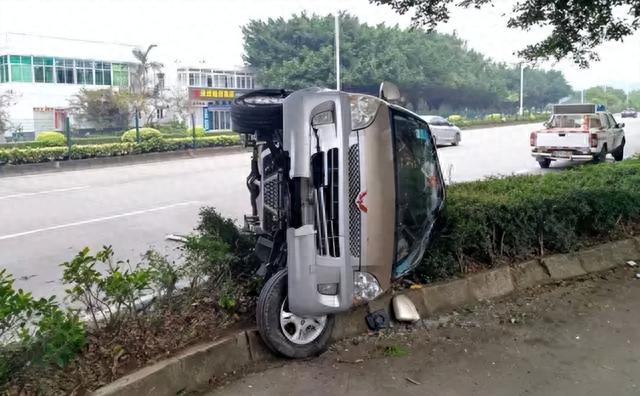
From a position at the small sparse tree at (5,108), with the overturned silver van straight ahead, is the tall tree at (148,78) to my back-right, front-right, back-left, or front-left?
back-left

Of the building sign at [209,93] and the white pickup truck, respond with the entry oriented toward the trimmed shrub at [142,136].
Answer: the building sign

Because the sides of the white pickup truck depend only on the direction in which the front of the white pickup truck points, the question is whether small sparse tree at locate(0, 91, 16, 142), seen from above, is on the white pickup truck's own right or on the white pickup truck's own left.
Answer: on the white pickup truck's own left

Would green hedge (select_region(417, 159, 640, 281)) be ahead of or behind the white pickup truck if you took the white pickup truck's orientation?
behind

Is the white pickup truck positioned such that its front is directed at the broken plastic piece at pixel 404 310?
no

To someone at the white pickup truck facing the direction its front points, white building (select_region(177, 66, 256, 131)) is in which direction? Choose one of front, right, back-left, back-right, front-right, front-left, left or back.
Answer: left

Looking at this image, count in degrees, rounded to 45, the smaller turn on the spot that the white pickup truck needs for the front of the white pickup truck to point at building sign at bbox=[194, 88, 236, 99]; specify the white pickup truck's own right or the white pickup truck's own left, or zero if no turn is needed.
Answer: approximately 90° to the white pickup truck's own left

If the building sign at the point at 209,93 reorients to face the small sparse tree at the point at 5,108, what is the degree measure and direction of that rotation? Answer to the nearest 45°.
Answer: approximately 45° to its right

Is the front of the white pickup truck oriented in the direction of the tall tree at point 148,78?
no

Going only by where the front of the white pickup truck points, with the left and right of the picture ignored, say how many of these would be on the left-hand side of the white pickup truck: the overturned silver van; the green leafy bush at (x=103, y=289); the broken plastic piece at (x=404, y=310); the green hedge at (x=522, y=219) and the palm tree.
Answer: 1

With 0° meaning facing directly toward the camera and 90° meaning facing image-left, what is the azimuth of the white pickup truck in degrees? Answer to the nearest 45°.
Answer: approximately 225°

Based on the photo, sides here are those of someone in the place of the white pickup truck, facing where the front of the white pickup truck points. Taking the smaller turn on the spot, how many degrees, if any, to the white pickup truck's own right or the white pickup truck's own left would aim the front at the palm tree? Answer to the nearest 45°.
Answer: approximately 90° to the white pickup truck's own left

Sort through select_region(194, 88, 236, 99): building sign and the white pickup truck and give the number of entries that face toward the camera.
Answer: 1

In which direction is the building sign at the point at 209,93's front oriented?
toward the camera

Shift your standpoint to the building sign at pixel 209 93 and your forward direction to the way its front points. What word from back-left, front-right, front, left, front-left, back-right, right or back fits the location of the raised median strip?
front

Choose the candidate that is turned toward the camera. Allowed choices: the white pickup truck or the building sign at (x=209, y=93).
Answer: the building sign

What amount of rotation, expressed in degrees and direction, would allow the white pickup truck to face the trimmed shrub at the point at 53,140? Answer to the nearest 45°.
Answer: approximately 135° to its left

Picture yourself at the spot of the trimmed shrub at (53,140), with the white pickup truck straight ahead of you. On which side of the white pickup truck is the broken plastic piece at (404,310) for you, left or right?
right

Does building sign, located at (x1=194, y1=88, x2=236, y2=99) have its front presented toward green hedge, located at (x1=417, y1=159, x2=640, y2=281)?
yes
